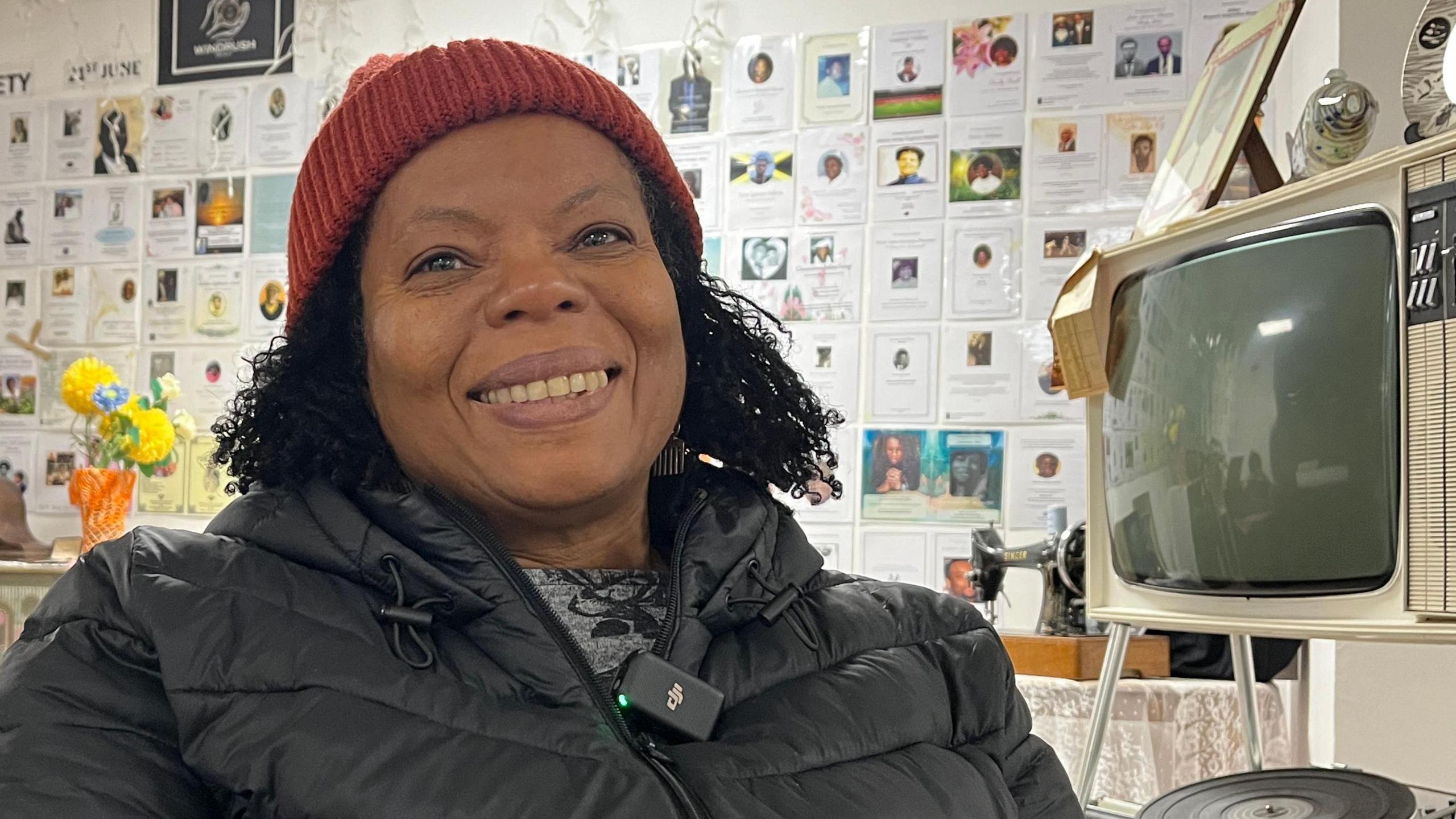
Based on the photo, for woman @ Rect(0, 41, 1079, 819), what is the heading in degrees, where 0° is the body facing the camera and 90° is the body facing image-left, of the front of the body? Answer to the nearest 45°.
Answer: approximately 0°

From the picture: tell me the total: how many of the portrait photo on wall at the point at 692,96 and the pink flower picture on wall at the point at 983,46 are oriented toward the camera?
2

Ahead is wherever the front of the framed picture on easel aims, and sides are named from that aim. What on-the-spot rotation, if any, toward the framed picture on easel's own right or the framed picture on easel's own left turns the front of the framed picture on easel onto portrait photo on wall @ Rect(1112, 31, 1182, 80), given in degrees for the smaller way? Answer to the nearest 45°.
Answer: approximately 135° to the framed picture on easel's own right

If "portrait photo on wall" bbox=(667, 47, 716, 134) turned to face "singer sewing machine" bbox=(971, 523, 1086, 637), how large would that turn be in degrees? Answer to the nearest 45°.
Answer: approximately 45° to its left

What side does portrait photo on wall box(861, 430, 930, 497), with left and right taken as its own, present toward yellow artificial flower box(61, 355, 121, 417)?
right

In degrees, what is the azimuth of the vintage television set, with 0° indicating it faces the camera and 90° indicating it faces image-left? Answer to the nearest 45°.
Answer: approximately 45°

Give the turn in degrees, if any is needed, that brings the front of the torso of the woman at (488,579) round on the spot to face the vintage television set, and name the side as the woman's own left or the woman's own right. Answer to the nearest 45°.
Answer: approximately 90° to the woman's own left
